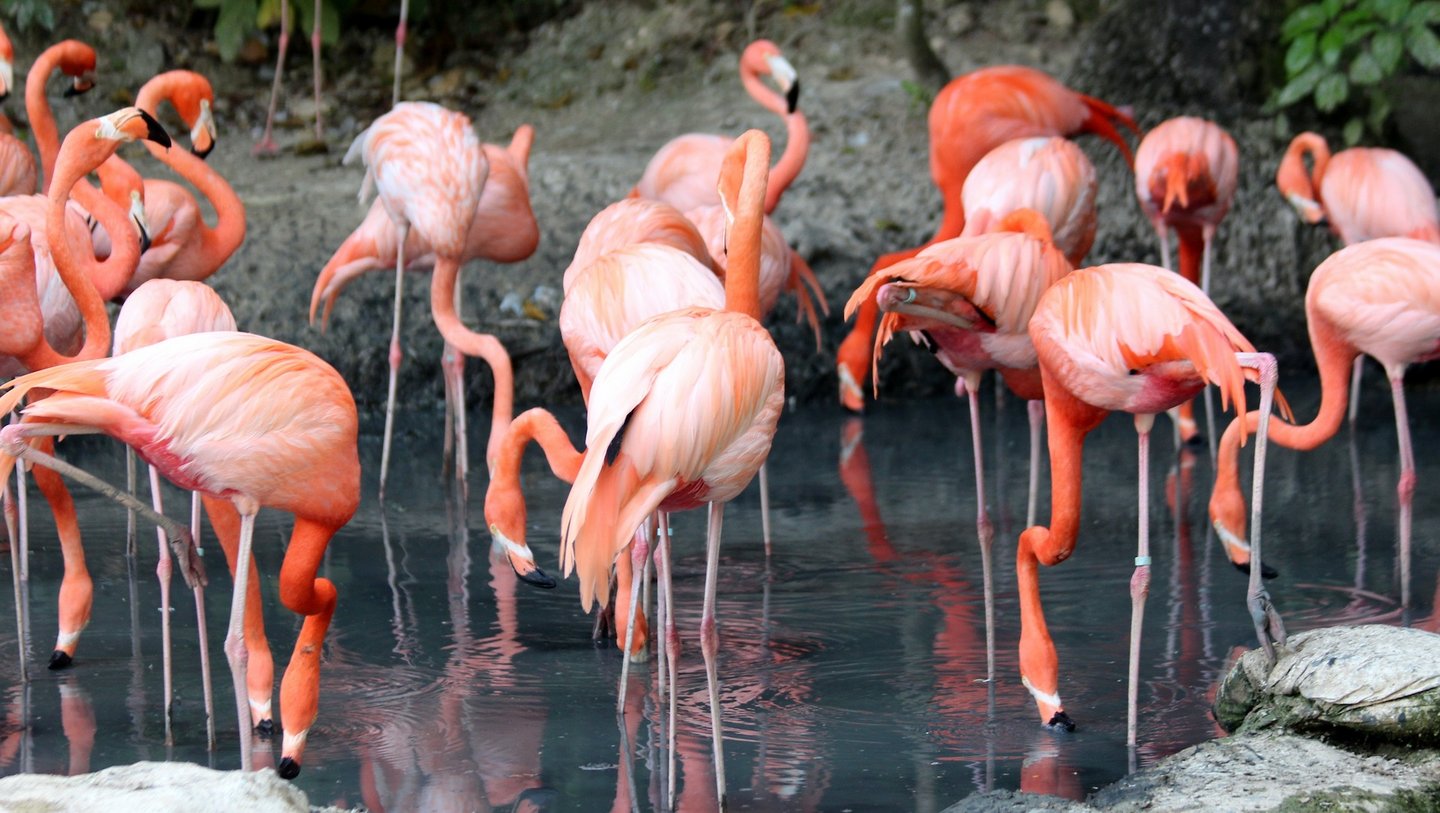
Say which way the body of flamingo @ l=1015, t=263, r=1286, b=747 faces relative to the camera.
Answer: to the viewer's left

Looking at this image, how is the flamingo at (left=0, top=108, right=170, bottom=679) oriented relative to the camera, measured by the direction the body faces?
to the viewer's right

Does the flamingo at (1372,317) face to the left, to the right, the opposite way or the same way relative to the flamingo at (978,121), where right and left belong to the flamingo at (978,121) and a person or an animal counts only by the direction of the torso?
the same way

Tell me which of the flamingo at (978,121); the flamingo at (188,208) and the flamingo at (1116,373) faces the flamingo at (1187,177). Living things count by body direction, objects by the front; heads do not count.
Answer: the flamingo at (188,208)

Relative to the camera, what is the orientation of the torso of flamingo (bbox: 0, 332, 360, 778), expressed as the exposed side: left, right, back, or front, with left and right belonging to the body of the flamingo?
right

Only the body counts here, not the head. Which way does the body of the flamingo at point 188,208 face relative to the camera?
to the viewer's right

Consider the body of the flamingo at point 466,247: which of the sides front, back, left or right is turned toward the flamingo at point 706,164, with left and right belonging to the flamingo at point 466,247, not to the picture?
front

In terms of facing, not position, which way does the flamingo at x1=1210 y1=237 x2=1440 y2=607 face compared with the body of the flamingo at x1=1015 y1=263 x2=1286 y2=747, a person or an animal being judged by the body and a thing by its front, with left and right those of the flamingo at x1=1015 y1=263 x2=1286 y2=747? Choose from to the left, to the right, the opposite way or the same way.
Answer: the same way

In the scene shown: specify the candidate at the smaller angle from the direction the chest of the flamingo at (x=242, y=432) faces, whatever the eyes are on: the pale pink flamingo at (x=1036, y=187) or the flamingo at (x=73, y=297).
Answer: the pale pink flamingo

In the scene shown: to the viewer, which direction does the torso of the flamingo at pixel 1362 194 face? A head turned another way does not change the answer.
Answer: to the viewer's left

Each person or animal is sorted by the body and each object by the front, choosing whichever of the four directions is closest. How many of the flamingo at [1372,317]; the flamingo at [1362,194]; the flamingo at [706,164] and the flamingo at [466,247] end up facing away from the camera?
0

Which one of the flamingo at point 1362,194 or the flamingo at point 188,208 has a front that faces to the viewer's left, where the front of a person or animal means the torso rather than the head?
the flamingo at point 1362,194

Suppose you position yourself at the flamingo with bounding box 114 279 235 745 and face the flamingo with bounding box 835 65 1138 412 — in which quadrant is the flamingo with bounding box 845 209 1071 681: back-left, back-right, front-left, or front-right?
front-right

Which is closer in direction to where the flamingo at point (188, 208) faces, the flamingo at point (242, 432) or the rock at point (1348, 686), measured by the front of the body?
the rock

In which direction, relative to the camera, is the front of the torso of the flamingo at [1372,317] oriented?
to the viewer's left
